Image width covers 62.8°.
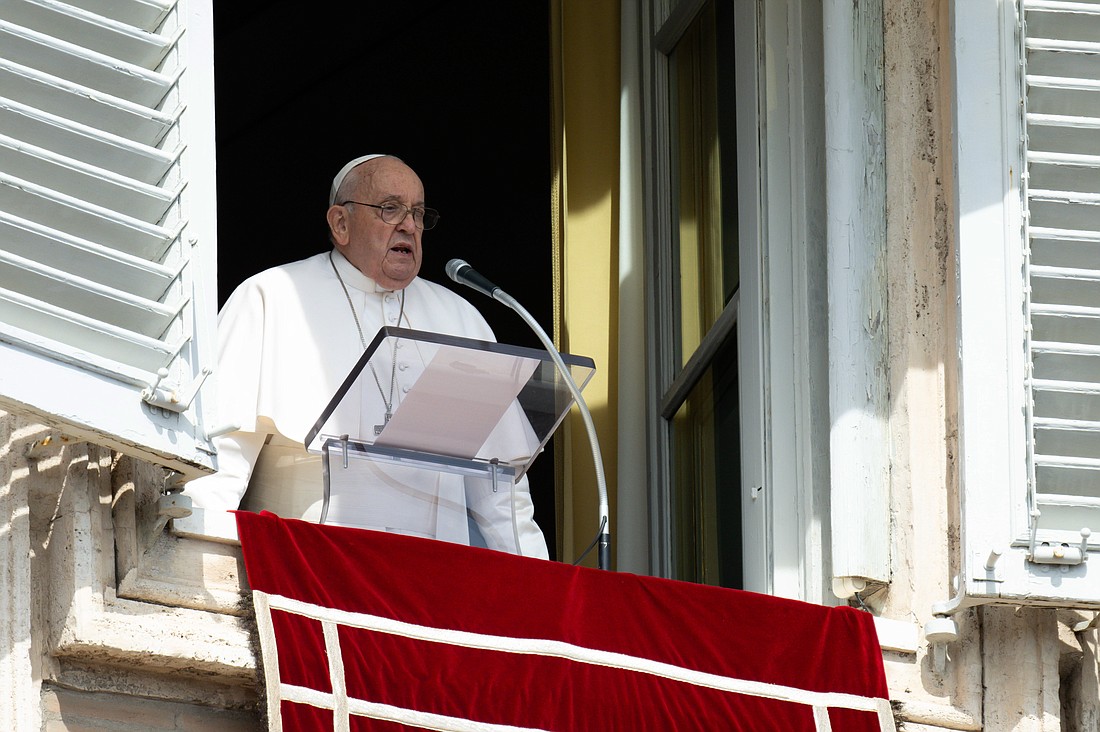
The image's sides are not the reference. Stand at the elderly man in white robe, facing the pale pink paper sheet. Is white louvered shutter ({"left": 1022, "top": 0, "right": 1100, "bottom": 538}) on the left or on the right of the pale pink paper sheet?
left

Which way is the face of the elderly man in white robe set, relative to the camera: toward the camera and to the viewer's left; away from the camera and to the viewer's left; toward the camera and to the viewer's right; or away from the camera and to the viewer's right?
toward the camera and to the viewer's right

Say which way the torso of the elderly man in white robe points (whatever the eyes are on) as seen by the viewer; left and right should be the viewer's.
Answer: facing the viewer and to the right of the viewer

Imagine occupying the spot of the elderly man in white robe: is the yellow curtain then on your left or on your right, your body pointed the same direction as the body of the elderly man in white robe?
on your left

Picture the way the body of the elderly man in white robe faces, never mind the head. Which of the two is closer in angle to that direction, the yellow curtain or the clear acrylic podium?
the clear acrylic podium

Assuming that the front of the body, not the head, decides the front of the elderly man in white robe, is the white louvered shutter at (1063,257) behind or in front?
in front

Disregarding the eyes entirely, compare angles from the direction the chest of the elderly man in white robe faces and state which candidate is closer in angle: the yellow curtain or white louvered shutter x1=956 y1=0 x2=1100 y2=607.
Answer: the white louvered shutter
